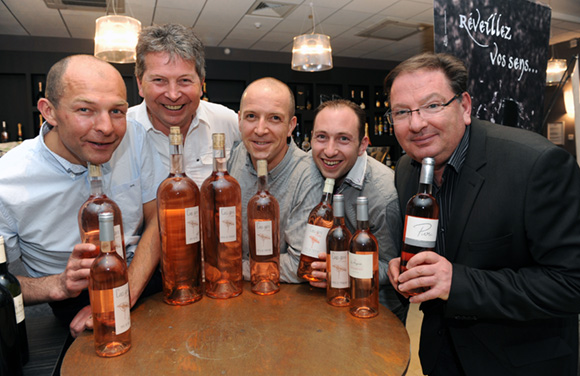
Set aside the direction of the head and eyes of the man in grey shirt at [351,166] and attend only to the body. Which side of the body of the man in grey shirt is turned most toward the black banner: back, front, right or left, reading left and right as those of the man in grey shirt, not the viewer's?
back

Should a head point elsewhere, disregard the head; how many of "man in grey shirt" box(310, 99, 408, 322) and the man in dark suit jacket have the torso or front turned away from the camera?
0

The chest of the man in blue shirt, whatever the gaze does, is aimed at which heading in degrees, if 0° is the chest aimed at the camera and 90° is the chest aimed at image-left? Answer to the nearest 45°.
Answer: approximately 315°

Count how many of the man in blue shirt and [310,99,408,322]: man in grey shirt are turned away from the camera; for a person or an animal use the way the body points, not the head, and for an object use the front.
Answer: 0

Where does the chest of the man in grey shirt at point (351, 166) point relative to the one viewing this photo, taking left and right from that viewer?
facing the viewer and to the left of the viewer

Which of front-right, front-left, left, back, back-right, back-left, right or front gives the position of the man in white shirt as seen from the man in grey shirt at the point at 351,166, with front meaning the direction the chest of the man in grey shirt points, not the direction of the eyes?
front-right

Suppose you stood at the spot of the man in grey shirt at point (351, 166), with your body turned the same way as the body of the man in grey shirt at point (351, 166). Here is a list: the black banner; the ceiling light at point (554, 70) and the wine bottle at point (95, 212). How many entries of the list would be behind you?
2

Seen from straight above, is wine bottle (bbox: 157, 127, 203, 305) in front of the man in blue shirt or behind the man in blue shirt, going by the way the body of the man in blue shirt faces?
in front

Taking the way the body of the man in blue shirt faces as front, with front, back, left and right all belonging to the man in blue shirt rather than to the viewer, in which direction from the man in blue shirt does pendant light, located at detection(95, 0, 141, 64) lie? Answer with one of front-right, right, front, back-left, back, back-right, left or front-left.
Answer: back-left

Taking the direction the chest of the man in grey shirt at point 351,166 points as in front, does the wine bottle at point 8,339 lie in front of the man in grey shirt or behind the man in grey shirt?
in front
